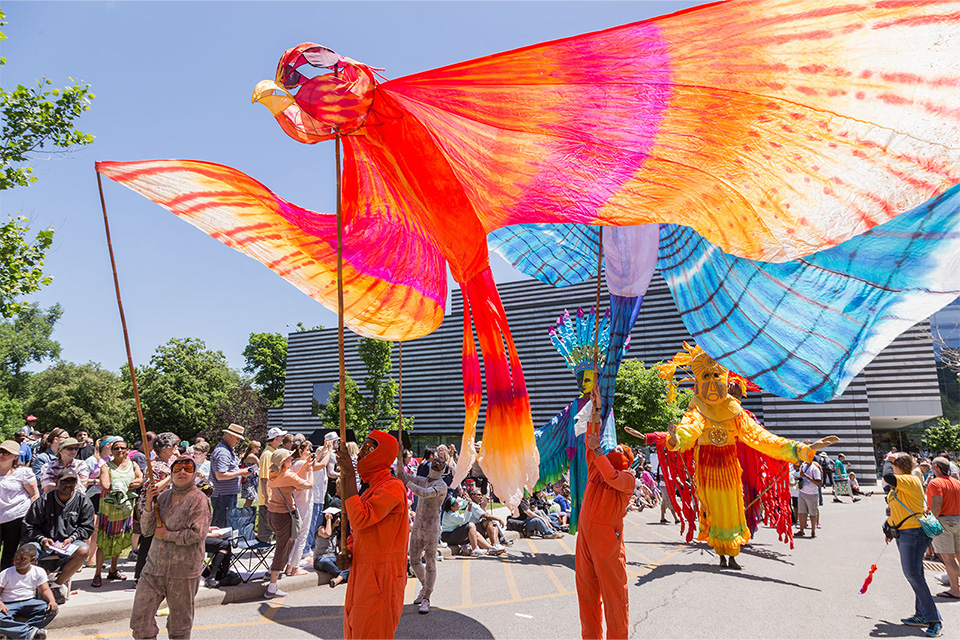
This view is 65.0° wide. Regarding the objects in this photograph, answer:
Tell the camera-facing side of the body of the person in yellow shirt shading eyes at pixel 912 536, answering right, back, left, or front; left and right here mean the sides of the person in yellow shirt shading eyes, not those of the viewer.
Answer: left

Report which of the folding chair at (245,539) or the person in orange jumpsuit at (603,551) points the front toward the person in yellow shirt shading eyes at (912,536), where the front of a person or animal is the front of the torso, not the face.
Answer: the folding chair

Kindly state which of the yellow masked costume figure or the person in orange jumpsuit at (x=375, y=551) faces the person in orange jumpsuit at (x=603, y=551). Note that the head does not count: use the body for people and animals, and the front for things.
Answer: the yellow masked costume figure

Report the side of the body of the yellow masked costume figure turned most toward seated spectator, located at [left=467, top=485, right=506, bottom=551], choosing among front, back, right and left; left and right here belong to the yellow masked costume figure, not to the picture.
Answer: right

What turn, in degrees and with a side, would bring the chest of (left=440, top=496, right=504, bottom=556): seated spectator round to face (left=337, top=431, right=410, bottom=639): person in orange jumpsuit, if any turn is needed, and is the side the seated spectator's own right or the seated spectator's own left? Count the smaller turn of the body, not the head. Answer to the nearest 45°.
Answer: approximately 90° to the seated spectator's own right
